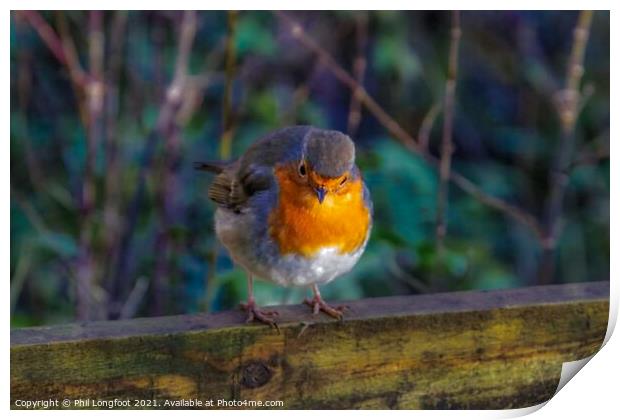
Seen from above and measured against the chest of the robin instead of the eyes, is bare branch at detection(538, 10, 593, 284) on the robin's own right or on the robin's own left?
on the robin's own left

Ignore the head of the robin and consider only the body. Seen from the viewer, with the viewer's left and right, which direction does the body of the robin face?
facing the viewer and to the right of the viewer
